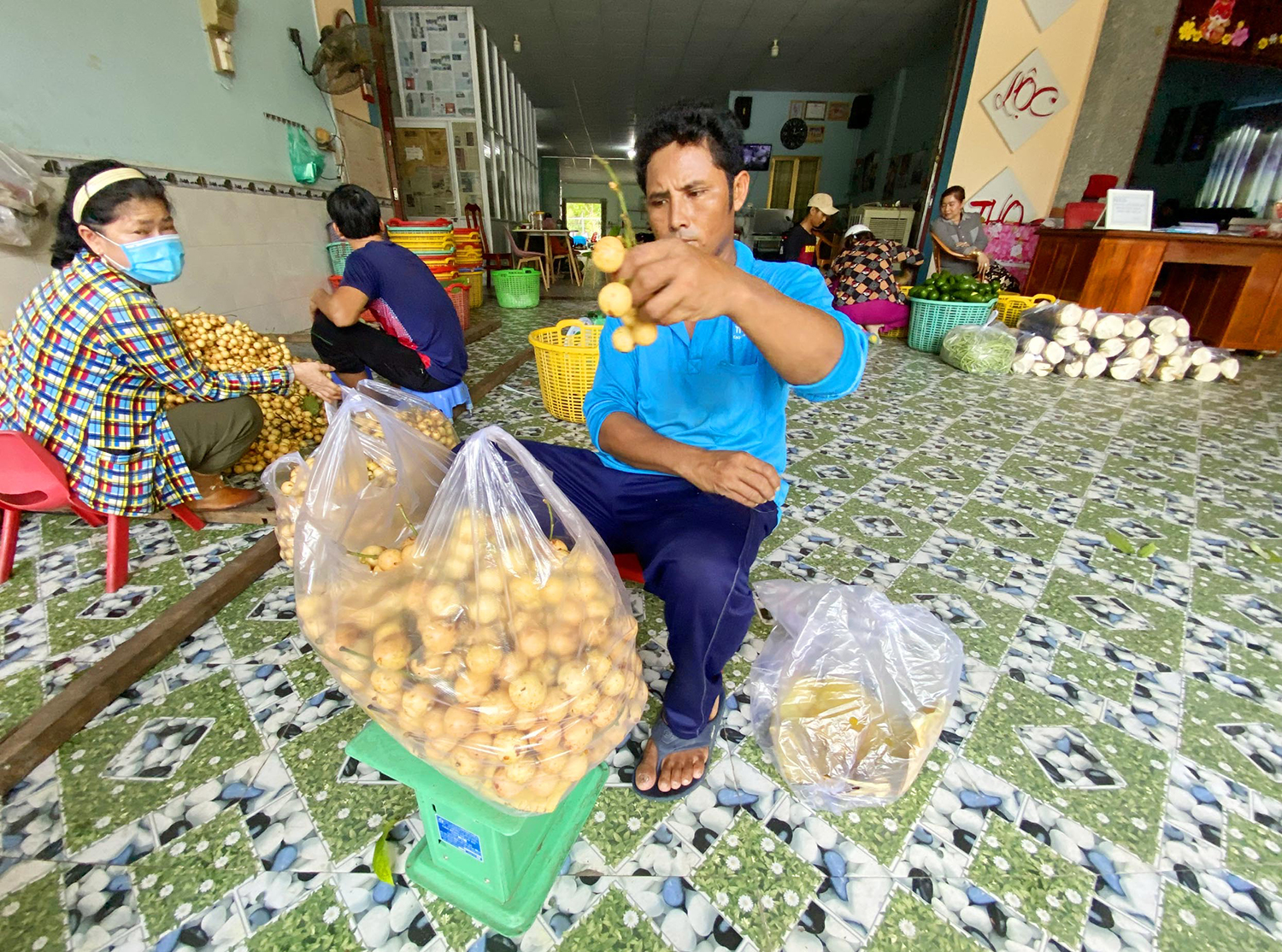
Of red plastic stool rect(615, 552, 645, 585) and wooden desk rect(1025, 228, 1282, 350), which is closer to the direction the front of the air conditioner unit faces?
the red plastic stool

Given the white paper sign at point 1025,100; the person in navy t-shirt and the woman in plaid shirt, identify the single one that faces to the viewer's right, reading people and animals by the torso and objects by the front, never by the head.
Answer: the woman in plaid shirt

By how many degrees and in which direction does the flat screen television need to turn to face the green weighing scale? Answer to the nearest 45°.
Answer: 0° — it already faces it

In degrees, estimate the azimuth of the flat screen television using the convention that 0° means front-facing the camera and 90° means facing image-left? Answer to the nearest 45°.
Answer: approximately 0°

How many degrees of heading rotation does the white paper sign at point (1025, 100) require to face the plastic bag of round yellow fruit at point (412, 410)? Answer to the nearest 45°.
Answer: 0° — it already faces it

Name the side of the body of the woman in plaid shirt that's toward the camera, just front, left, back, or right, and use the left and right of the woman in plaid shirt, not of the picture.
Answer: right
